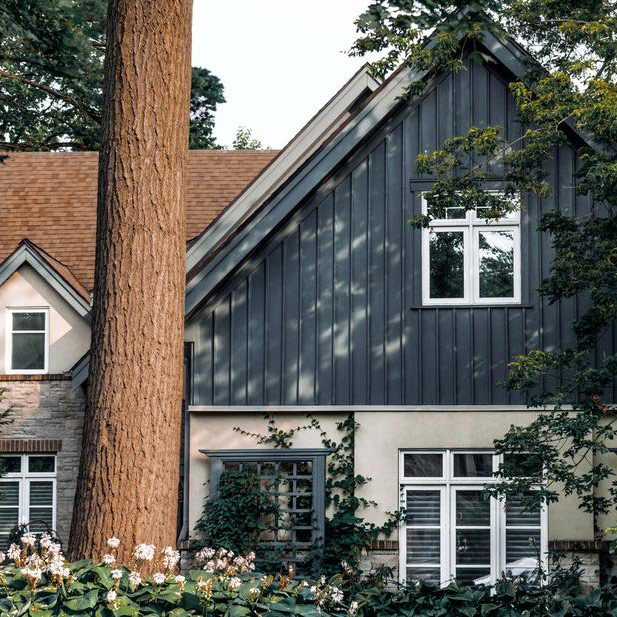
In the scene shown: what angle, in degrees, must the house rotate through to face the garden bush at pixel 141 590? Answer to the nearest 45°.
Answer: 0° — it already faces it

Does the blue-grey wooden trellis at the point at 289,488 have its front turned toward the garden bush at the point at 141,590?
yes

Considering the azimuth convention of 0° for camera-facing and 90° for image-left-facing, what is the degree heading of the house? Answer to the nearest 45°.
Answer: approximately 0°

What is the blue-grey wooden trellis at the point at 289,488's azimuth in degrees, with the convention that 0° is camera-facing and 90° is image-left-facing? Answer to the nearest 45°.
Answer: approximately 0°
